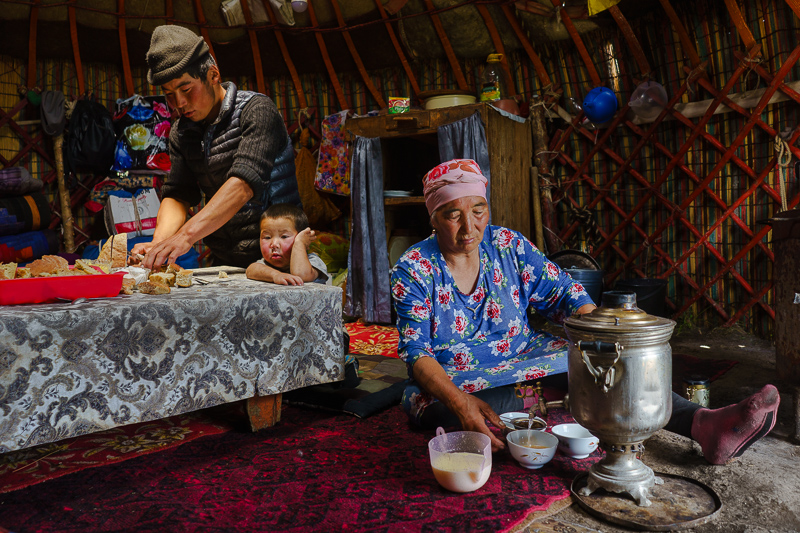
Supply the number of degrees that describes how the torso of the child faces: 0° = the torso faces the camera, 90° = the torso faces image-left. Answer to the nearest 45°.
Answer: approximately 45°

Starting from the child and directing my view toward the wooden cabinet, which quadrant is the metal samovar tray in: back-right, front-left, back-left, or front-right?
back-right

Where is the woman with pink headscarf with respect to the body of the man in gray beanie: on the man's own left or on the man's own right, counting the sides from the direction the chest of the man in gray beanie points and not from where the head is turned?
on the man's own left

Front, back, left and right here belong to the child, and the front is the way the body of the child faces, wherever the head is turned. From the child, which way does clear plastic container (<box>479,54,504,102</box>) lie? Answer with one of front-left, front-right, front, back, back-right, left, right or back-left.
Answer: back

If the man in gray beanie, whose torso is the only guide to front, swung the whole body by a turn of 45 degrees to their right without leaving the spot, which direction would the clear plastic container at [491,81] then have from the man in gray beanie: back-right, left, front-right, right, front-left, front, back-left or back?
back-right

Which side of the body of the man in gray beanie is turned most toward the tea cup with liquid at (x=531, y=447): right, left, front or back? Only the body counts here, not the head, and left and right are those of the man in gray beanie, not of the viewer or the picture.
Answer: left

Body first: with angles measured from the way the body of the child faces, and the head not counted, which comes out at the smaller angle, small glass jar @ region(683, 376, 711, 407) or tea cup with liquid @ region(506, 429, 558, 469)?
the tea cup with liquid

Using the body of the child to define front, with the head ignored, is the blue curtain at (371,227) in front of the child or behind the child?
behind

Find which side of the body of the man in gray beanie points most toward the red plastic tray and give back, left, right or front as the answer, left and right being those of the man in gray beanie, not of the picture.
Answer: front

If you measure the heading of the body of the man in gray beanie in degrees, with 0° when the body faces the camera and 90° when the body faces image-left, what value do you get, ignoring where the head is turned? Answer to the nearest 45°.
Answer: approximately 45°
